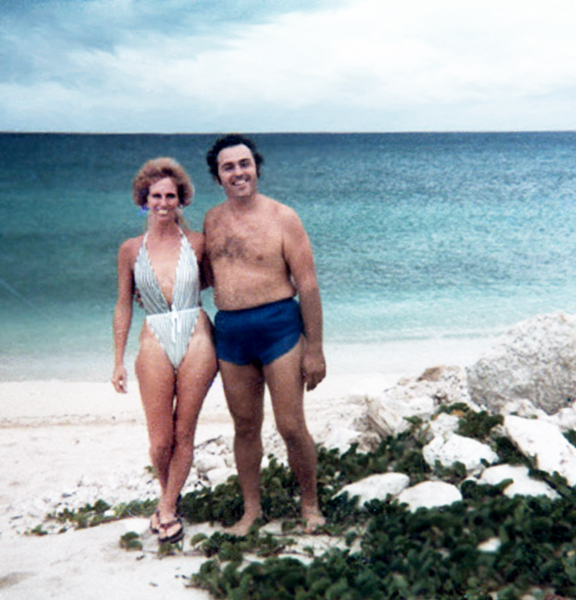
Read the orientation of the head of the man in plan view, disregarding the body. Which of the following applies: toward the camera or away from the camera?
toward the camera

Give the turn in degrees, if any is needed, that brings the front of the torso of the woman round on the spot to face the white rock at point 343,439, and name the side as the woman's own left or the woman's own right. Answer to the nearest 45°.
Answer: approximately 135° to the woman's own left

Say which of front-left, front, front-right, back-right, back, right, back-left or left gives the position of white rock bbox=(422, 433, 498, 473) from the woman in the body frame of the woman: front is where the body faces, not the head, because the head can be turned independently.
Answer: left

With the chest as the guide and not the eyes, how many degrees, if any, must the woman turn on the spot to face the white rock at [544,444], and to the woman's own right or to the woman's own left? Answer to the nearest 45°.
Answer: approximately 90° to the woman's own left

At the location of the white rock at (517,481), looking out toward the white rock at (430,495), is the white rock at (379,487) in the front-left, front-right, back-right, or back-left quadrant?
front-right

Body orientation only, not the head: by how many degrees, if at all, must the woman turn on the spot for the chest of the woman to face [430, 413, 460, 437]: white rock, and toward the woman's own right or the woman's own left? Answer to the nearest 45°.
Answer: approximately 90° to the woman's own left

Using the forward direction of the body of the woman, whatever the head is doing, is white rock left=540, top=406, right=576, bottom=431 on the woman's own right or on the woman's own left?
on the woman's own left

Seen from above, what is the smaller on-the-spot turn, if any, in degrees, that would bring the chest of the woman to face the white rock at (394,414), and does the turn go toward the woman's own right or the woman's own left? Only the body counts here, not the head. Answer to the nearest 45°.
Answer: approximately 135° to the woman's own left

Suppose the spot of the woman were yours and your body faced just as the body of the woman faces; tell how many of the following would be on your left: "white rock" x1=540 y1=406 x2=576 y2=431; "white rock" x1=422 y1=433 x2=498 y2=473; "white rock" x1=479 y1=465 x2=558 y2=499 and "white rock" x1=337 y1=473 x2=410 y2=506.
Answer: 4

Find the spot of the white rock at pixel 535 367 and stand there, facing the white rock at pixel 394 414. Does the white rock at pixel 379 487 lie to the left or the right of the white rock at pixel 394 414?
left

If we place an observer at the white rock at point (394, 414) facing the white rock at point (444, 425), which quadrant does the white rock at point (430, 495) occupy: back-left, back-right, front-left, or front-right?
front-right

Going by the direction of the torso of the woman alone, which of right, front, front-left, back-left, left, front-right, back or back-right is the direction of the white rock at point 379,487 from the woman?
left

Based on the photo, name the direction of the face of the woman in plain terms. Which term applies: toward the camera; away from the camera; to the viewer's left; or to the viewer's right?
toward the camera

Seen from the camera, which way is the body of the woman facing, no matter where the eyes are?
toward the camera

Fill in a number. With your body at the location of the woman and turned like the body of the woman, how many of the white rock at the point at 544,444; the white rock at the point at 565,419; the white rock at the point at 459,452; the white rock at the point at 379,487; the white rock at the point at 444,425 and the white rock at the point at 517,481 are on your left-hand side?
6

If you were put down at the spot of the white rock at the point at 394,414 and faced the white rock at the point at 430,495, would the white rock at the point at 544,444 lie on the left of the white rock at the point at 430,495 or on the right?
left

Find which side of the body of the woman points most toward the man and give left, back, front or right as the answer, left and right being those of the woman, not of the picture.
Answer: left
